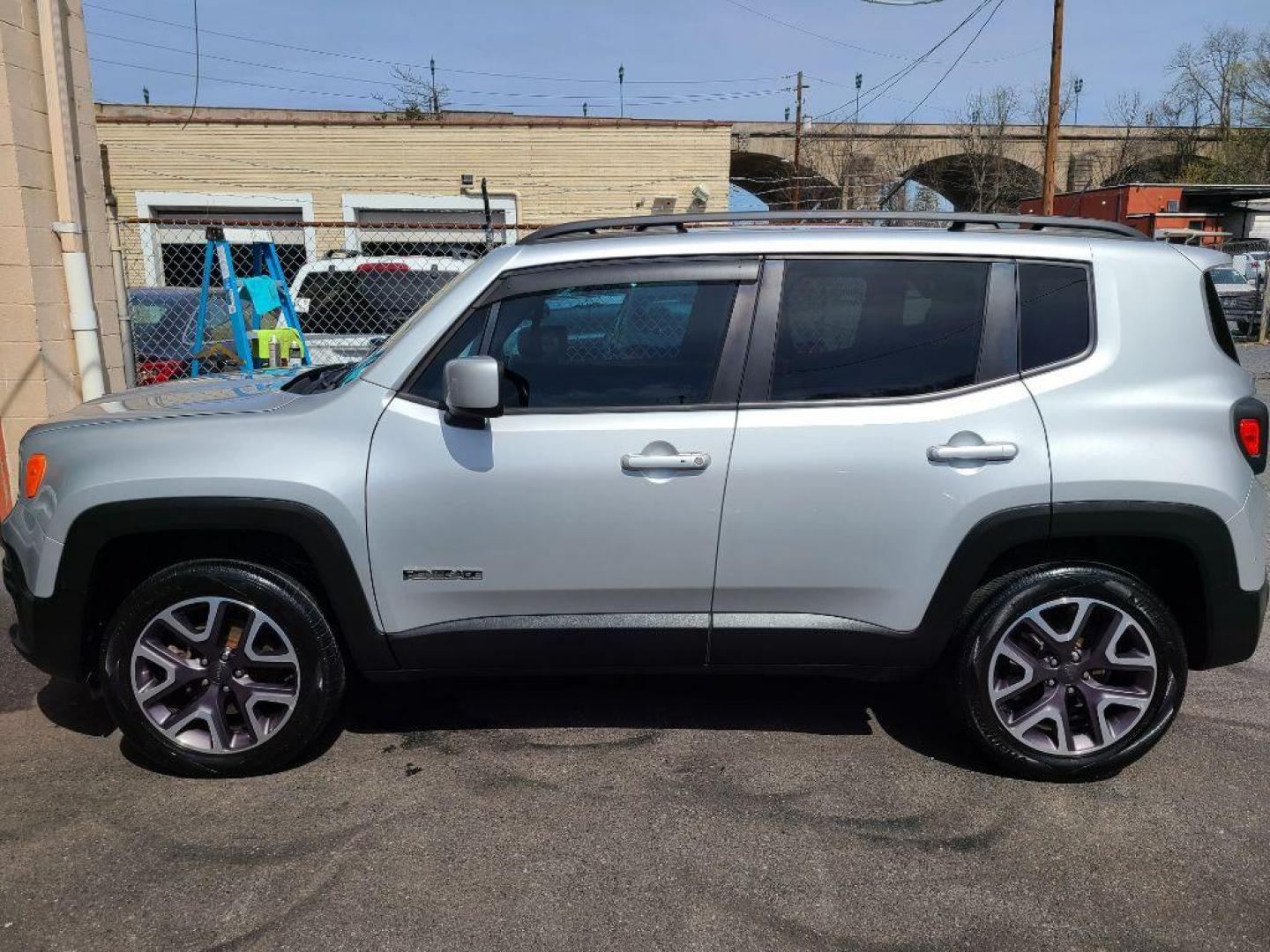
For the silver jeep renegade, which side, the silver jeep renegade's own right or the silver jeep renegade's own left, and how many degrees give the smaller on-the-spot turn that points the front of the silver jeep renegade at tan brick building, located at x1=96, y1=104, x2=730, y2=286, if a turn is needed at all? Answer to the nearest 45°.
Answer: approximately 90° to the silver jeep renegade's own right

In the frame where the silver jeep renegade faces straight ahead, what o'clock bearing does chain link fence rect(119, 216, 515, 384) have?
The chain link fence is roughly at 2 o'clock from the silver jeep renegade.

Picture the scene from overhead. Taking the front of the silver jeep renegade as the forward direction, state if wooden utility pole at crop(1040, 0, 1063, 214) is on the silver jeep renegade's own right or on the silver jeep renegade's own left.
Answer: on the silver jeep renegade's own right

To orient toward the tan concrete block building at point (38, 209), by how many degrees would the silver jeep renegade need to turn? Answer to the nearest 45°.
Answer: approximately 45° to its right

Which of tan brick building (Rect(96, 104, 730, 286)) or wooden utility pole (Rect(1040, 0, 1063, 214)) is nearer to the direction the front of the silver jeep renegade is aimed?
the tan brick building

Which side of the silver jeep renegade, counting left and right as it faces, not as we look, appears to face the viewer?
left

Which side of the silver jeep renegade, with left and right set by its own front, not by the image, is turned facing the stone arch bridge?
right

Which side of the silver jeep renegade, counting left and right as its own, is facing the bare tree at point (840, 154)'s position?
right
